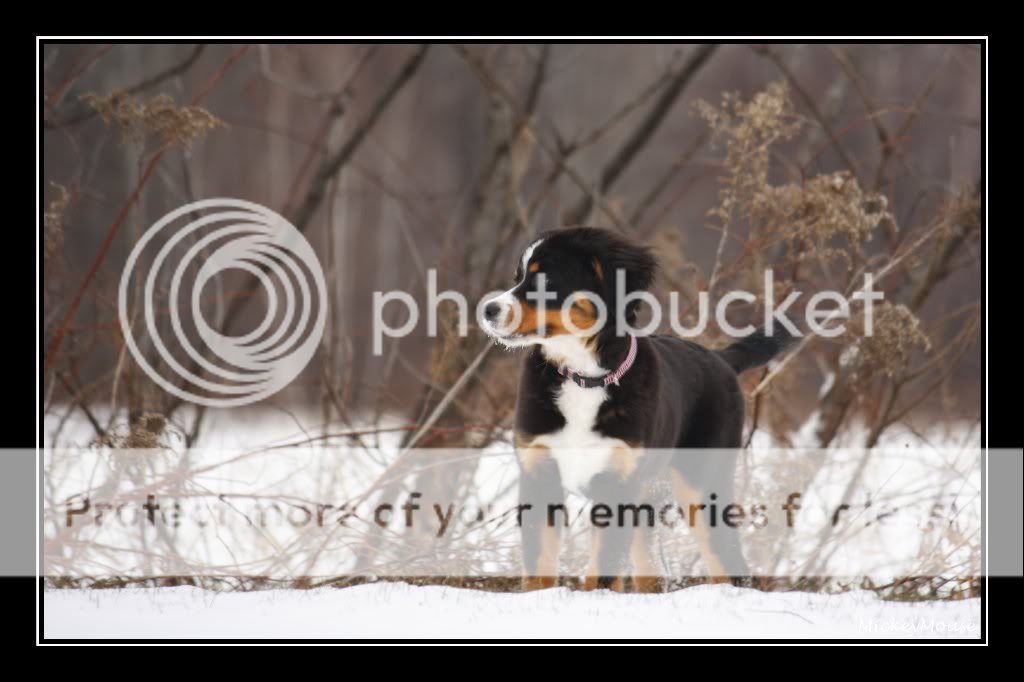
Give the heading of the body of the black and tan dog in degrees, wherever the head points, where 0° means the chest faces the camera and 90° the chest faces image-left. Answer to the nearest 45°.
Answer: approximately 45°
